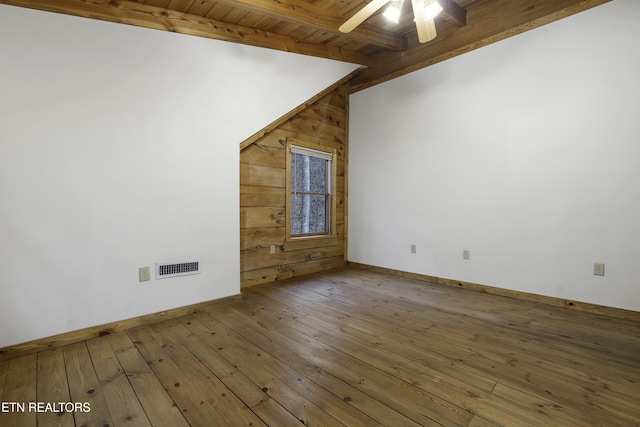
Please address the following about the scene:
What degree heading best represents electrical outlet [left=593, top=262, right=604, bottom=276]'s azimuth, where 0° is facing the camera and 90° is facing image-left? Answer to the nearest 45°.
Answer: approximately 0°

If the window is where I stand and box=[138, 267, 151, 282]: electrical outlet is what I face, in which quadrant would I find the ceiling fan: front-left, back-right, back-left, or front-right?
front-left

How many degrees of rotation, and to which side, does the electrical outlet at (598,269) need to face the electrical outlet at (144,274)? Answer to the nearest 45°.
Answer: approximately 45° to its right

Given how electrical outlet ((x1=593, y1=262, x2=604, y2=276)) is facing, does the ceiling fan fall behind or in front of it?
in front

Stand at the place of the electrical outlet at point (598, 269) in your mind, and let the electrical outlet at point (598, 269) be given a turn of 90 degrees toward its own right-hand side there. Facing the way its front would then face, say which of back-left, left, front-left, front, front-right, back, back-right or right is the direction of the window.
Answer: front

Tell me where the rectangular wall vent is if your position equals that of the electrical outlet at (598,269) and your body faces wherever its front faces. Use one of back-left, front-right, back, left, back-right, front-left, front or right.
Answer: front-right
